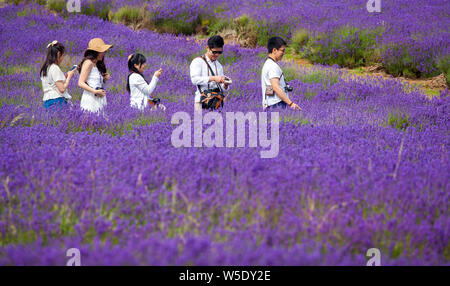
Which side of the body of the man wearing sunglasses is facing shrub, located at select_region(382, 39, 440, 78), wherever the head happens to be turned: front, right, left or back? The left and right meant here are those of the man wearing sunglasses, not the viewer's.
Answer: left

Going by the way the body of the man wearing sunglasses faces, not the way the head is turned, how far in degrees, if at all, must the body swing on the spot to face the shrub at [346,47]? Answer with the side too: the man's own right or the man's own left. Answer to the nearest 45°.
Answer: approximately 90° to the man's own left

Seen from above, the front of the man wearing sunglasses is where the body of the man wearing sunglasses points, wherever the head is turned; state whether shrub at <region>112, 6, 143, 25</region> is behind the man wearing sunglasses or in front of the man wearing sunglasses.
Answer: behind

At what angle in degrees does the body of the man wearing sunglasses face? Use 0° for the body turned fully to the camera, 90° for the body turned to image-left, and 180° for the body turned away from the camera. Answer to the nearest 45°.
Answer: approximately 315°

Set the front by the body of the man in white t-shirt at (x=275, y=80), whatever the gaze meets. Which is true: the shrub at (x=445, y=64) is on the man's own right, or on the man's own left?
on the man's own left

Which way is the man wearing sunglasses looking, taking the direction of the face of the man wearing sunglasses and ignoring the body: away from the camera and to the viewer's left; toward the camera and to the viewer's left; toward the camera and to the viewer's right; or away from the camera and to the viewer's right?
toward the camera and to the viewer's right

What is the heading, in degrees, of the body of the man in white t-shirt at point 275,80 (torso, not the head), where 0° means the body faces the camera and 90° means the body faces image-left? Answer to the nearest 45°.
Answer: approximately 270°

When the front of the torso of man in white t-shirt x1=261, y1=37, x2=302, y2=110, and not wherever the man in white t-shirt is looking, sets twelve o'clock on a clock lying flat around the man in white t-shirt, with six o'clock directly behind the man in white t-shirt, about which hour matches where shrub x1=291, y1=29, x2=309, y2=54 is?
The shrub is roughly at 9 o'clock from the man in white t-shirt.

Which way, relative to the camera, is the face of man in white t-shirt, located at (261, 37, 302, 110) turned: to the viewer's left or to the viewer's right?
to the viewer's right
